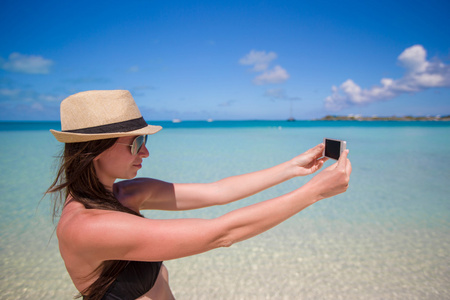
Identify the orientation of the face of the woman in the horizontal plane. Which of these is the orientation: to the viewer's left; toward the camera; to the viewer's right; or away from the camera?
to the viewer's right

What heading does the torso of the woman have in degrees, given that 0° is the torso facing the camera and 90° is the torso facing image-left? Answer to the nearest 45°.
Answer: approximately 270°
